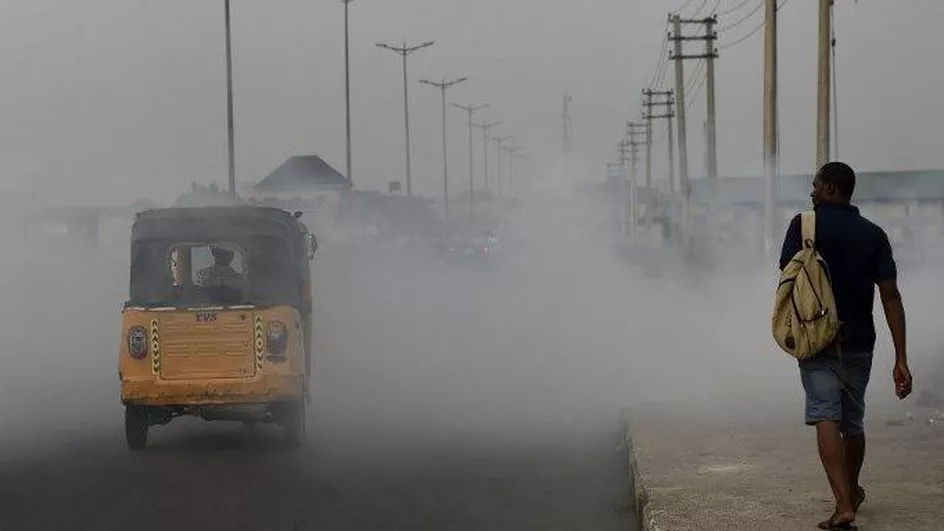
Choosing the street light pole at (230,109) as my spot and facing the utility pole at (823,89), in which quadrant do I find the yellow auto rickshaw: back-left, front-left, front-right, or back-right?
front-right

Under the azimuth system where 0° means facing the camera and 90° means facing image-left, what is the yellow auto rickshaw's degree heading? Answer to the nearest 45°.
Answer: approximately 180°

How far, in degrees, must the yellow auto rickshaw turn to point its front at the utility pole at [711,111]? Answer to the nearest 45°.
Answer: approximately 45° to its right

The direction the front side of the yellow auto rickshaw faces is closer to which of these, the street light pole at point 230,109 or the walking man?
the street light pole

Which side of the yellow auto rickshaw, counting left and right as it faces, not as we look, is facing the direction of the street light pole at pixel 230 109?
front

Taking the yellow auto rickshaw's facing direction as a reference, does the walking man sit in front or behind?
behind

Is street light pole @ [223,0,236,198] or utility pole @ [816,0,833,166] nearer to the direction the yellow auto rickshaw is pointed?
the street light pole

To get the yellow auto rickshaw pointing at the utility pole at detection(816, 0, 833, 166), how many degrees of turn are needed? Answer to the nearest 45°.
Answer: approximately 45° to its right

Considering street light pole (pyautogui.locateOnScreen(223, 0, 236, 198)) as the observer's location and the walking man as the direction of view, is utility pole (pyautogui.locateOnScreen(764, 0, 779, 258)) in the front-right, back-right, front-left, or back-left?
front-left

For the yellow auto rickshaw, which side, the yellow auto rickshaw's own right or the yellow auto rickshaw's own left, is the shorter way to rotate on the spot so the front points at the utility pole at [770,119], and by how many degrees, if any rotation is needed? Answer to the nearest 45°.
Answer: approximately 45° to the yellow auto rickshaw's own right

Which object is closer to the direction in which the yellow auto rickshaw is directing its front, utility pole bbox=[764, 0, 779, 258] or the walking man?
the utility pole

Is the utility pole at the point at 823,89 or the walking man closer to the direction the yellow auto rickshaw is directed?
the utility pole
